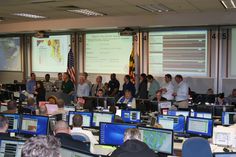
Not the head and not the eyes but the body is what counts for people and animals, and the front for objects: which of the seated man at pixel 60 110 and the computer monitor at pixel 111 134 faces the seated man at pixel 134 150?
the computer monitor

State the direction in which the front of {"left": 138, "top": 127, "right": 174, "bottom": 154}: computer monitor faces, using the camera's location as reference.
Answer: facing the viewer and to the left of the viewer

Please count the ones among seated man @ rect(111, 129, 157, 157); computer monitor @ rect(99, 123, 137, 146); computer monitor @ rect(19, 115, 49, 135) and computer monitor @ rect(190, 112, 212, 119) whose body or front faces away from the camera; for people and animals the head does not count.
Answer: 1

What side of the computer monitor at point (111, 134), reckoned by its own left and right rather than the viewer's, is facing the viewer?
front

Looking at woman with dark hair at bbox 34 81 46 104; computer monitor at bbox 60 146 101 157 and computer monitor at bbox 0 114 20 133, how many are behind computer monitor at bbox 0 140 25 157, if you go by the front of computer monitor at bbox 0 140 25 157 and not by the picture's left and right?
2

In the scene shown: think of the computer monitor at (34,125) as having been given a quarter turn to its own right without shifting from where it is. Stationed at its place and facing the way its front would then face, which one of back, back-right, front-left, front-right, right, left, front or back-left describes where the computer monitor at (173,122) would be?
back

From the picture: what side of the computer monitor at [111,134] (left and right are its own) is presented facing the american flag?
back

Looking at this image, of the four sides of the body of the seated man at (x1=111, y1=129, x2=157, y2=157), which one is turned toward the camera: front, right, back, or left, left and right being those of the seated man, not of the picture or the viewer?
back

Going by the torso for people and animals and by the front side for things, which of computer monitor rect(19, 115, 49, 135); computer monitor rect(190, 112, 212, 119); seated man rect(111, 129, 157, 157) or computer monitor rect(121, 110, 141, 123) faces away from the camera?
the seated man
